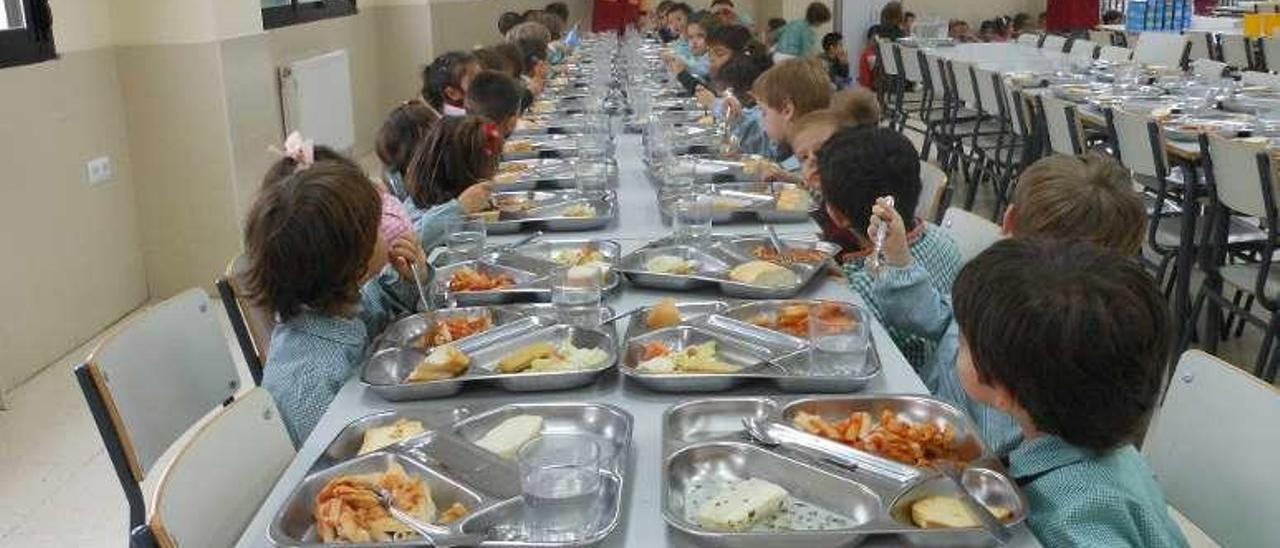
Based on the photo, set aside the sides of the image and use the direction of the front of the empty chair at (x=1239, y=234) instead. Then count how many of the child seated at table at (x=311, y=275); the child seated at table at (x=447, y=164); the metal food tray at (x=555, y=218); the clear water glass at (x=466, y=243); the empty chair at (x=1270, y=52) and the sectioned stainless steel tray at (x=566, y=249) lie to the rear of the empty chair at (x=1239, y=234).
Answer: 5

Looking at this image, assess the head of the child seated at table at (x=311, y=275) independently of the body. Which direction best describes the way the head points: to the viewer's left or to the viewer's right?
to the viewer's right

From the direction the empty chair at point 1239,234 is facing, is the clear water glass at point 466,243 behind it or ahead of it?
behind

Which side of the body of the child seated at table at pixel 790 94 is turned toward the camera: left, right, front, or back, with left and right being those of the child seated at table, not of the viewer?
left

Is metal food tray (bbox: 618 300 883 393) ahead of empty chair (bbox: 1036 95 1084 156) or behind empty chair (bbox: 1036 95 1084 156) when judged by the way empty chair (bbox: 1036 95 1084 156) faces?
behind

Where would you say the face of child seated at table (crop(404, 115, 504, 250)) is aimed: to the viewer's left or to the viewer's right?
to the viewer's right

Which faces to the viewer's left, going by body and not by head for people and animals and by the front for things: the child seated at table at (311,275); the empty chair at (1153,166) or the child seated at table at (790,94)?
the child seated at table at (790,94)

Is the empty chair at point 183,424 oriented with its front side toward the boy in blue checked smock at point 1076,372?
yes

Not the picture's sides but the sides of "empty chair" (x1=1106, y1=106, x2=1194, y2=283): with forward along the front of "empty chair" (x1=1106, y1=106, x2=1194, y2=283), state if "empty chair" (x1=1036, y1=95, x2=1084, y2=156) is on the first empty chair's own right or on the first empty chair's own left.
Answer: on the first empty chair's own left

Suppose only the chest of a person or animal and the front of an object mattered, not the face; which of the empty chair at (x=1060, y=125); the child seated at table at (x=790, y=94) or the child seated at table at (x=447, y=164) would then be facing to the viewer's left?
the child seated at table at (x=790, y=94)
